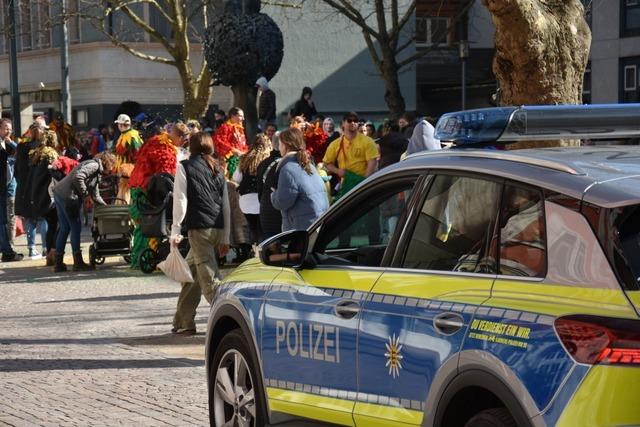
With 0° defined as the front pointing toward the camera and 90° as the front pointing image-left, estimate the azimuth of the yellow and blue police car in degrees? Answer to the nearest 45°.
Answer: approximately 135°

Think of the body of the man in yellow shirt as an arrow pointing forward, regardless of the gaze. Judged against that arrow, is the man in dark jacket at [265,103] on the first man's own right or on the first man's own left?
on the first man's own right

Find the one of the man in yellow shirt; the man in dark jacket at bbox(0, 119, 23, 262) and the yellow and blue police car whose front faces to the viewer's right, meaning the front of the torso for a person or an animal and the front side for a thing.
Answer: the man in dark jacket

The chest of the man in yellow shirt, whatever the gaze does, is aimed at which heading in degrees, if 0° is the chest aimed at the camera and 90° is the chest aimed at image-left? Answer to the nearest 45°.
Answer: approximately 0°

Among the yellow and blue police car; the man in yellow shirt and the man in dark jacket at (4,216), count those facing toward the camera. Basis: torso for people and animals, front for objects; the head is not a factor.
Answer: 1

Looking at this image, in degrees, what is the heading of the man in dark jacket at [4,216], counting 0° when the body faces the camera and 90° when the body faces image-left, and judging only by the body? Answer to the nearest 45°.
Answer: approximately 270°

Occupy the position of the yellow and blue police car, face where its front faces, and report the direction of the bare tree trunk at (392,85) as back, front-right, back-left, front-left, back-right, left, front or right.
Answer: front-right

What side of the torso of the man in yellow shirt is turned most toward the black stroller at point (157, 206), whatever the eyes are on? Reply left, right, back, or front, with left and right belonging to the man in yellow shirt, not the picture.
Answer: right

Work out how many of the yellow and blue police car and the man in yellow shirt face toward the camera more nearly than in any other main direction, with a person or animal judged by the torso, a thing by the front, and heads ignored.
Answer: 1
